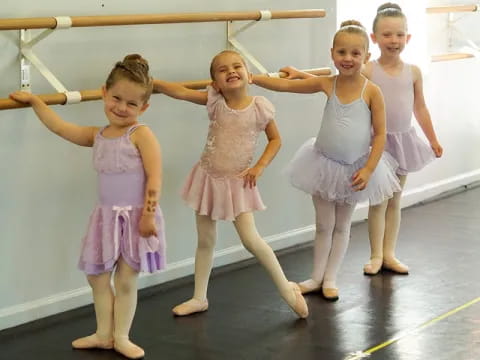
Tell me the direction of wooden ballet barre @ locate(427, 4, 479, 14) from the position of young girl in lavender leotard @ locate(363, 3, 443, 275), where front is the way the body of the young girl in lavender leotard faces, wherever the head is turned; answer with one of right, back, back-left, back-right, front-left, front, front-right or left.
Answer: back

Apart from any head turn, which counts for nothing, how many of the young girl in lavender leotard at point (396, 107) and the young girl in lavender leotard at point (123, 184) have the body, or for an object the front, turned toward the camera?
2

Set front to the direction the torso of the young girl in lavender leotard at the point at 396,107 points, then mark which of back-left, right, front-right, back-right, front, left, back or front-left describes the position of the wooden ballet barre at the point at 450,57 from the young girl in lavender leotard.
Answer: back

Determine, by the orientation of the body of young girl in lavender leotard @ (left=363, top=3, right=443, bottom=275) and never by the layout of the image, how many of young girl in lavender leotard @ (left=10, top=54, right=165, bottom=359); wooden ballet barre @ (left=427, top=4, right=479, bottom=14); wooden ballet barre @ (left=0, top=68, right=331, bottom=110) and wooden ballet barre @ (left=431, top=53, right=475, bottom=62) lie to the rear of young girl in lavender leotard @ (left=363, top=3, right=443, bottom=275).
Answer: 2

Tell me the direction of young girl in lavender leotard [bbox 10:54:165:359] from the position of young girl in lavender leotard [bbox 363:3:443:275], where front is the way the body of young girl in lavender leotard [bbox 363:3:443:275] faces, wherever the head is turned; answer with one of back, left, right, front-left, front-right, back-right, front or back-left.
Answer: front-right

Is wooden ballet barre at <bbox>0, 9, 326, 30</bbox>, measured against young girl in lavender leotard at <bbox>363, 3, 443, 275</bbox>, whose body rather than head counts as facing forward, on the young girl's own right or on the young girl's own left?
on the young girl's own right

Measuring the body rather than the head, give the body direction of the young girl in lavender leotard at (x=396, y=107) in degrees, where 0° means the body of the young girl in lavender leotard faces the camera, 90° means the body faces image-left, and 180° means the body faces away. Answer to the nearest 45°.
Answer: approximately 0°

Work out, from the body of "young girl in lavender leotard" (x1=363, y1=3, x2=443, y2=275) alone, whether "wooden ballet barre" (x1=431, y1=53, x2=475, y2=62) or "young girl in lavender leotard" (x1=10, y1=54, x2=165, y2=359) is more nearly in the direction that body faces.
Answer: the young girl in lavender leotard

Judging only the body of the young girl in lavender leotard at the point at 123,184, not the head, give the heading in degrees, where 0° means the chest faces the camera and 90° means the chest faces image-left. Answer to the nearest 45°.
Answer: approximately 0°
